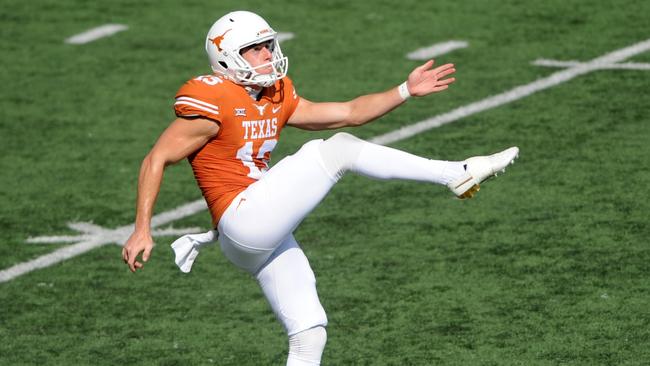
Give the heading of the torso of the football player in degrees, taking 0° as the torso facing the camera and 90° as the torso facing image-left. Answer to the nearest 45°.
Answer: approximately 315°
